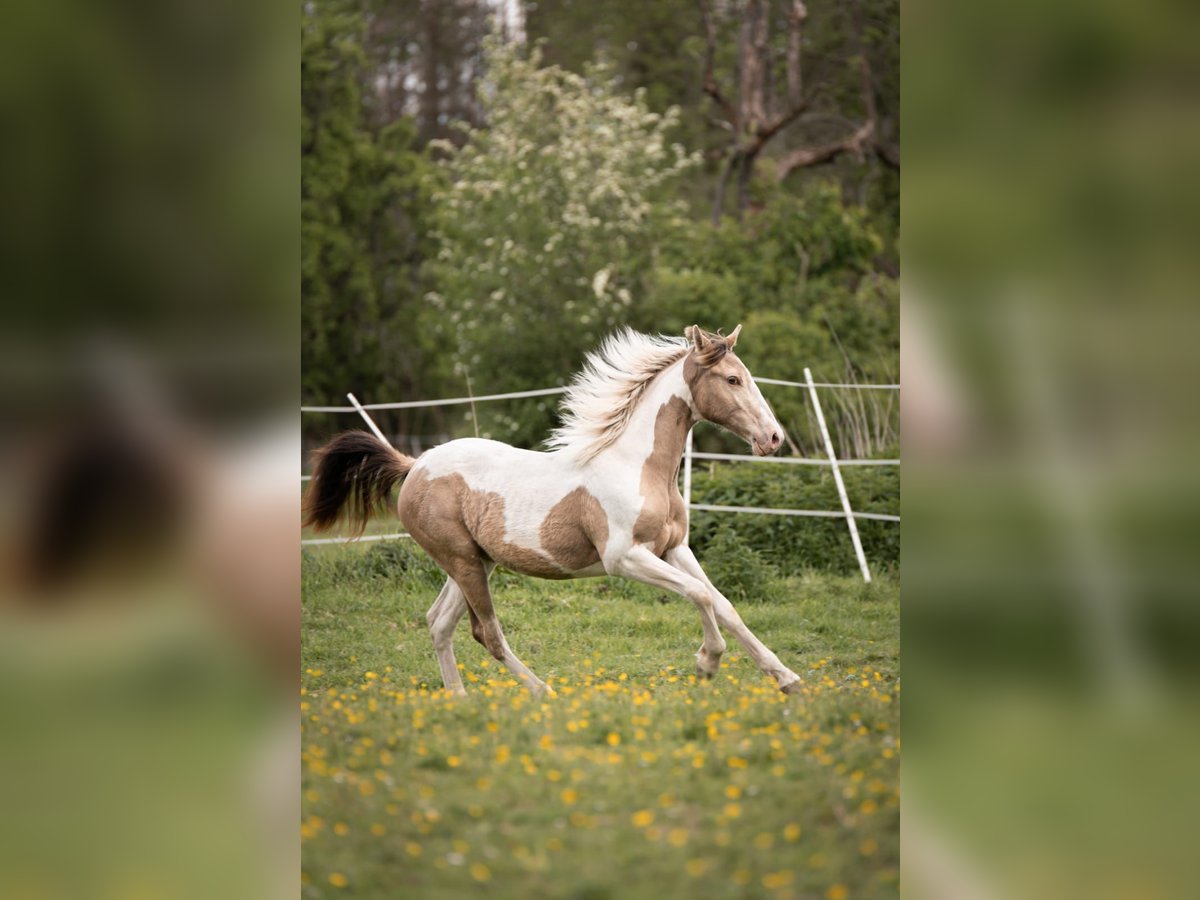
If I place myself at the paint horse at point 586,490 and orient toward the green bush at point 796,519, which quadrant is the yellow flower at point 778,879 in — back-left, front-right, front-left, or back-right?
back-right

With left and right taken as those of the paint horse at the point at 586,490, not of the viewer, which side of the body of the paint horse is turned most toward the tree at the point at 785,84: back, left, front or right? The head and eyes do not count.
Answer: left

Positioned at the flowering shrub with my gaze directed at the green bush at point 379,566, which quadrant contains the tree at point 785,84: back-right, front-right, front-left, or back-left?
back-left

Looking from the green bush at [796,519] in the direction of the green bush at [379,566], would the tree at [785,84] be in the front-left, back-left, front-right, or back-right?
back-right

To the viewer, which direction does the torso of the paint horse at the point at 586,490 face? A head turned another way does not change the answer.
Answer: to the viewer's right

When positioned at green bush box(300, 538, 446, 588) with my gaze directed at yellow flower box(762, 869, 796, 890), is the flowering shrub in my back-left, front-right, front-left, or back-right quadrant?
back-left

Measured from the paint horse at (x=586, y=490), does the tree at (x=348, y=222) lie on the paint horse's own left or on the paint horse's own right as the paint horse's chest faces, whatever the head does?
on the paint horse's own left

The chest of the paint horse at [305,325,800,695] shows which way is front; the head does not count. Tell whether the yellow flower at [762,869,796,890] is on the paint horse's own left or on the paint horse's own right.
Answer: on the paint horse's own right

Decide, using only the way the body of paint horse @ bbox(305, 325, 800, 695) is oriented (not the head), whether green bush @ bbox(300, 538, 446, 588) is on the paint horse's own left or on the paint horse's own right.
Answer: on the paint horse's own left

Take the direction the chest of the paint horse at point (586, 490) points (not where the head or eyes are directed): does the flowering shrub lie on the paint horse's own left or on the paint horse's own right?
on the paint horse's own left
